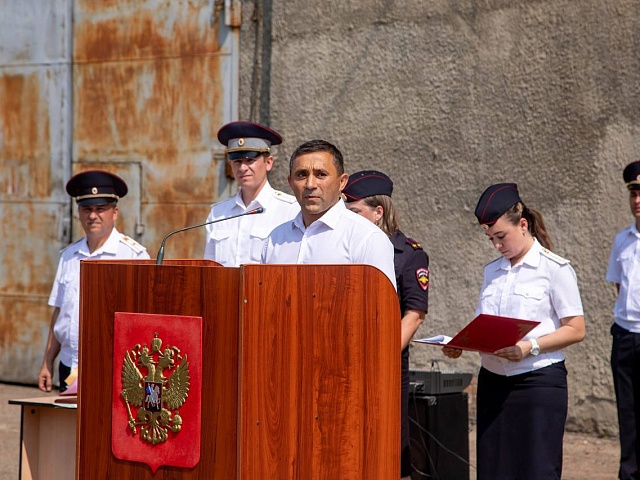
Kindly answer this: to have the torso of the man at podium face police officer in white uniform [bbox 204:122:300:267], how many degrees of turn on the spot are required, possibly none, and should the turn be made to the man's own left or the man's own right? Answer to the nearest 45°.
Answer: approximately 135° to the man's own right

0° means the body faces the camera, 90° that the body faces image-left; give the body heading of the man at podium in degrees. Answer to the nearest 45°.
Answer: approximately 45°

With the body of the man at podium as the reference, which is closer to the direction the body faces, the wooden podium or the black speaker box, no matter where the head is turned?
the wooden podium

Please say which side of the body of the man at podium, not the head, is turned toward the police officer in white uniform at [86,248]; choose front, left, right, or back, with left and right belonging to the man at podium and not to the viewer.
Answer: right

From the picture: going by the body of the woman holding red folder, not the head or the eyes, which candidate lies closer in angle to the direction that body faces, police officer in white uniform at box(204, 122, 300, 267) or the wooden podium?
the wooden podium
